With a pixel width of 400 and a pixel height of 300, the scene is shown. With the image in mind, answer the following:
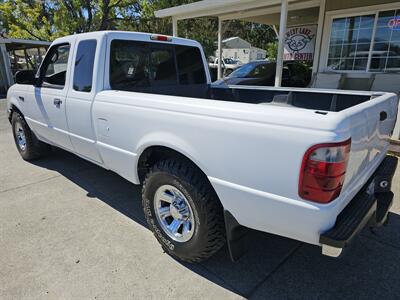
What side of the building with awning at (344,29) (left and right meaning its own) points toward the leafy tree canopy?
right

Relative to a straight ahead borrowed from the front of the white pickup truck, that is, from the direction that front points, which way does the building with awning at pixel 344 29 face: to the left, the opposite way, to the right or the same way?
to the left

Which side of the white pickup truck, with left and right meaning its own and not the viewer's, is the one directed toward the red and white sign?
right

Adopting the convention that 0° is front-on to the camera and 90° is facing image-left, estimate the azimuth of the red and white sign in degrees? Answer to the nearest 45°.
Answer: approximately 0°

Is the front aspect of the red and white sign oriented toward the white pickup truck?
yes

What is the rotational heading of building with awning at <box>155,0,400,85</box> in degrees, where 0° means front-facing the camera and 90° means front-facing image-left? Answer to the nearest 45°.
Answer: approximately 45°

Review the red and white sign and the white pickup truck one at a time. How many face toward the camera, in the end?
1

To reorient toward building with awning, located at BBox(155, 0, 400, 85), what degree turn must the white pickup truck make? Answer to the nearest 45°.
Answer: approximately 90° to its right

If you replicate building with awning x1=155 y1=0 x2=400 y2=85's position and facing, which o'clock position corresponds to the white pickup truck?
The white pickup truck is roughly at 11 o'clock from the building with awning.

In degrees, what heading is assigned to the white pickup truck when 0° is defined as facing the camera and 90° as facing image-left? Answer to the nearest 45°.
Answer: approximately 135°
